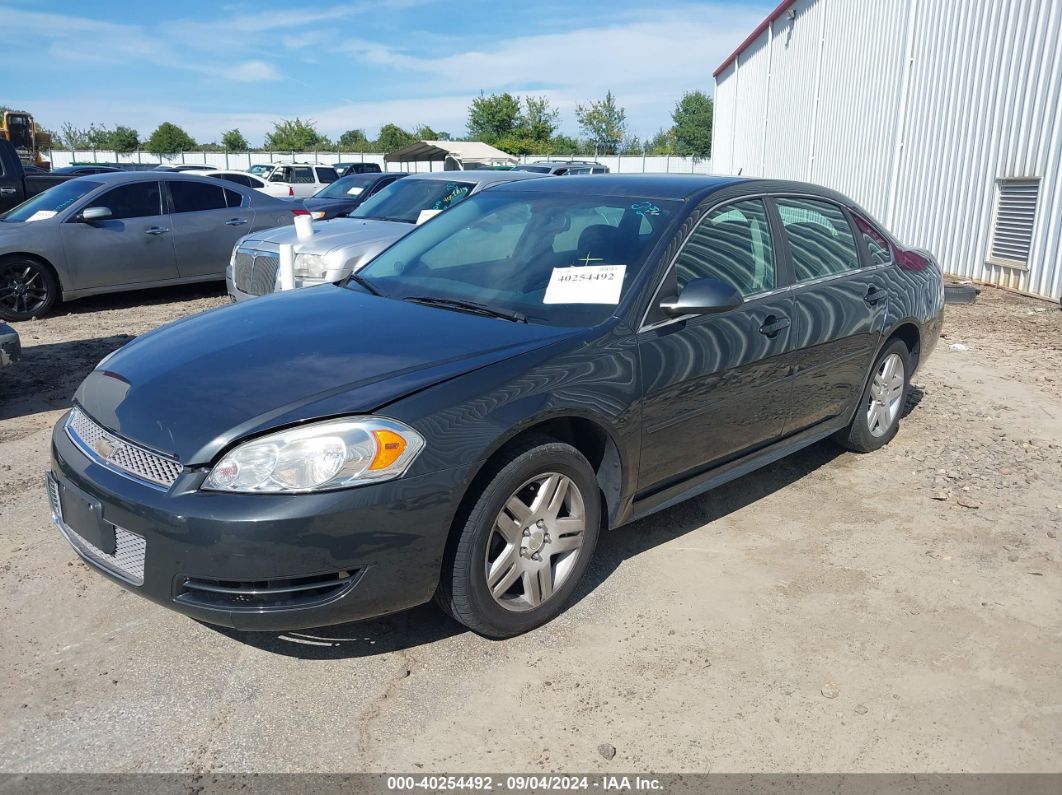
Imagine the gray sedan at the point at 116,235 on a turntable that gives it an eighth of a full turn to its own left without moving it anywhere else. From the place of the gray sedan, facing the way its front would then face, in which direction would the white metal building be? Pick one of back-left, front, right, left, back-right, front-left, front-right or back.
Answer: left

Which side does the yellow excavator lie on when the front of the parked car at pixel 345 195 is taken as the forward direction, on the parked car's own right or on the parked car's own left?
on the parked car's own right

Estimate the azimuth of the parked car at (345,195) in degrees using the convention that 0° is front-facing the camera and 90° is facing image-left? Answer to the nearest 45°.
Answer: approximately 45°

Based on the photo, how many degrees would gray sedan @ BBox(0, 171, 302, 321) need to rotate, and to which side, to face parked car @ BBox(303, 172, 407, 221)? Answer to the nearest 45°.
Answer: approximately 180°

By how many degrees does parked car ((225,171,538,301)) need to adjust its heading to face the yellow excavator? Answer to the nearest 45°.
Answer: approximately 90° to its right

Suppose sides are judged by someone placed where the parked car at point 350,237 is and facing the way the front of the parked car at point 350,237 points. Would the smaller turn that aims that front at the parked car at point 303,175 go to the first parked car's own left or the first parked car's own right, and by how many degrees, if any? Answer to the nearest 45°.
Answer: approximately 135° to the first parked car's own right

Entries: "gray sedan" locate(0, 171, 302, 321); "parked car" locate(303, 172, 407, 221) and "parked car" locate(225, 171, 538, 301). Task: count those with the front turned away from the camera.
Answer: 0

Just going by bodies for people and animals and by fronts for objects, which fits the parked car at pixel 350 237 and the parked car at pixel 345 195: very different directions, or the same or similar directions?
same or similar directions

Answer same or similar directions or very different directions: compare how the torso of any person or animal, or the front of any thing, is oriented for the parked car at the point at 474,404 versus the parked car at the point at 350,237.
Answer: same or similar directions

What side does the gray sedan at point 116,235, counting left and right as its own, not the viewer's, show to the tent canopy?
back

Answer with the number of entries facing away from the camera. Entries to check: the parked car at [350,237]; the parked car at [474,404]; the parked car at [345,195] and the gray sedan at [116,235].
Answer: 0

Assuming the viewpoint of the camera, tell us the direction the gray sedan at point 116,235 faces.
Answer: facing the viewer and to the left of the viewer

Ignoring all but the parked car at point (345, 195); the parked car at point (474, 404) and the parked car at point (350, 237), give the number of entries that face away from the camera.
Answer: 0

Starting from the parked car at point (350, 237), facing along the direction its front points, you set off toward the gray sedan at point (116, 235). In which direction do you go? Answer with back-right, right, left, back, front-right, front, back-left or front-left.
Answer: right

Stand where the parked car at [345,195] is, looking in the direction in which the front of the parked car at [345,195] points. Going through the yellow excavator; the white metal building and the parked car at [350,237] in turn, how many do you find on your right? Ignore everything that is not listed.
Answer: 1

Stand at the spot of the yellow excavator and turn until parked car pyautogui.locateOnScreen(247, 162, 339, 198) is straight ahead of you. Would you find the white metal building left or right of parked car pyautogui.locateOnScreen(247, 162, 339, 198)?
right

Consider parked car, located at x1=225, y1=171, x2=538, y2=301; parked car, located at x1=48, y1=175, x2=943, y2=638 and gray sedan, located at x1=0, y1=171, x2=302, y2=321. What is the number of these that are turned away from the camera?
0

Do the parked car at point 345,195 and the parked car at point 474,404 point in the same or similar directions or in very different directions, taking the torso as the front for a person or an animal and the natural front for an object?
same or similar directions

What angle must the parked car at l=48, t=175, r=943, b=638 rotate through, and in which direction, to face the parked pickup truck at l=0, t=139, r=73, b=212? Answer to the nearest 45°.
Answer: approximately 90° to its right

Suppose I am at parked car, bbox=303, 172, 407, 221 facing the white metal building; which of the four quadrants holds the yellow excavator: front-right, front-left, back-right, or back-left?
back-left
